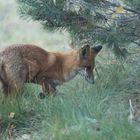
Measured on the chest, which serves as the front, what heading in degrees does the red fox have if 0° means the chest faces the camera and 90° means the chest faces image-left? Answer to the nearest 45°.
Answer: approximately 270°
